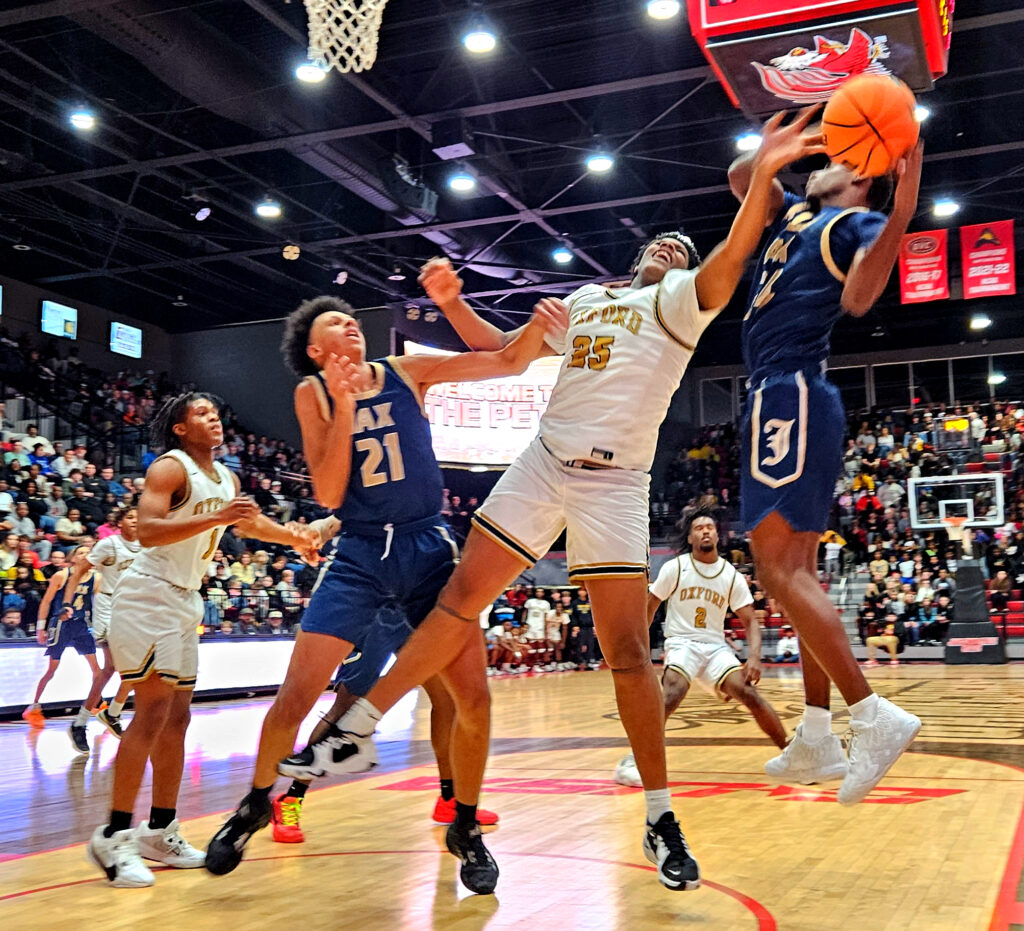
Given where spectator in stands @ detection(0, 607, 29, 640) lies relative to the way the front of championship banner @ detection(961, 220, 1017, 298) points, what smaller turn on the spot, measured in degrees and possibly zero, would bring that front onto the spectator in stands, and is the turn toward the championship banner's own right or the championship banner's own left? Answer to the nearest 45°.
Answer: approximately 45° to the championship banner's own right

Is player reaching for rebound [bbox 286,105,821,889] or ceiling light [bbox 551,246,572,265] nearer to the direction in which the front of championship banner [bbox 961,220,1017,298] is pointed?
the player reaching for rebound

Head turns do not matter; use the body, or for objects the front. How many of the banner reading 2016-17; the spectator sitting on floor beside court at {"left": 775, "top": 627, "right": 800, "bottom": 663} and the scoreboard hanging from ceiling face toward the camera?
3

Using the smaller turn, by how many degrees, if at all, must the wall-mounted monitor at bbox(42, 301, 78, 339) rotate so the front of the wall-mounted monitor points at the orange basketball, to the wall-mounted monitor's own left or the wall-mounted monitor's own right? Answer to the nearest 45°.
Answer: approximately 45° to the wall-mounted monitor's own right

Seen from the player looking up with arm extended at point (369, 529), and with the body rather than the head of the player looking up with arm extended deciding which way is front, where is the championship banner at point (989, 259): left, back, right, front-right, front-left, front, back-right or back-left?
back-left

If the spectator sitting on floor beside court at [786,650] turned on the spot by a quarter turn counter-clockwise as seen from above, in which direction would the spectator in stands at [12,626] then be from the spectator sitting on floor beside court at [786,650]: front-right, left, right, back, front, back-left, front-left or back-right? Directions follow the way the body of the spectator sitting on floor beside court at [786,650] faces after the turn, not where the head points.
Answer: back-right

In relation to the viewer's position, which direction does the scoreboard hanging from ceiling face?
facing the viewer

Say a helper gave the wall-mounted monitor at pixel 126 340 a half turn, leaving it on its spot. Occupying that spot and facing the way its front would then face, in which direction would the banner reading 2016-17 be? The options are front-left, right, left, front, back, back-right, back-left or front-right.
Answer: back

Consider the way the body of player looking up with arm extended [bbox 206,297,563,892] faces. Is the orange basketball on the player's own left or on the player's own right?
on the player's own left

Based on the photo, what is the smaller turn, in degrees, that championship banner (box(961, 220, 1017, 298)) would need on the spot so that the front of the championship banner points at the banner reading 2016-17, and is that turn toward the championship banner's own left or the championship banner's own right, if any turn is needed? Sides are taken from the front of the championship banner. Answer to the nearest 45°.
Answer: approximately 90° to the championship banner's own right

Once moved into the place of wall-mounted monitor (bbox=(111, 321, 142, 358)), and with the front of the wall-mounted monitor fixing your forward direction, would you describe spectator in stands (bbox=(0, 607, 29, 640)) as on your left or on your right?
on your right

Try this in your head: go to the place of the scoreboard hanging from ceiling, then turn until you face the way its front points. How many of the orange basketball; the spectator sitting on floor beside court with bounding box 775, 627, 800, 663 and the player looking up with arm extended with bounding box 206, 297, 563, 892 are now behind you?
1

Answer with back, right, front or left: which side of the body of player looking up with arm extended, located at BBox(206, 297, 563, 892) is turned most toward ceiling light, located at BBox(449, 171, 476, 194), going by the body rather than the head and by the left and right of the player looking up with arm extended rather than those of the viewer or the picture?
back

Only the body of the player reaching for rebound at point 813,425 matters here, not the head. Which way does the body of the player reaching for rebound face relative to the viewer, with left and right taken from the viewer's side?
facing to the left of the viewer

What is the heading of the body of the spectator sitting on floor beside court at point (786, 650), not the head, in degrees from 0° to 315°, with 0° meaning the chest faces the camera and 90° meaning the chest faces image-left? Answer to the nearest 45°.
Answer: approximately 0°

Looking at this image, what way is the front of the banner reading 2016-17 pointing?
toward the camera
